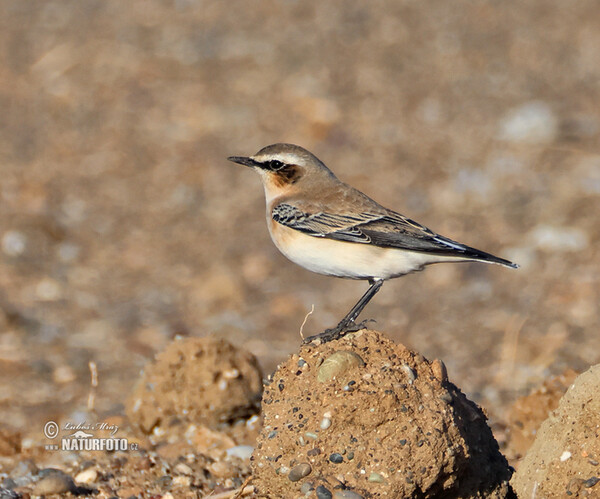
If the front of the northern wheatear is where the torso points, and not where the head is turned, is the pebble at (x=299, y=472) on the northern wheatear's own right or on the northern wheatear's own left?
on the northern wheatear's own left

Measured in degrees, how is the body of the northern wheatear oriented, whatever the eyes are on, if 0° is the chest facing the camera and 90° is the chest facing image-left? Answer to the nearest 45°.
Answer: approximately 90°

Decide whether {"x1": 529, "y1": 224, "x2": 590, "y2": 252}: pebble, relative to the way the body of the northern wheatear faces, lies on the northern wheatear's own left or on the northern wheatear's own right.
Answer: on the northern wheatear's own right

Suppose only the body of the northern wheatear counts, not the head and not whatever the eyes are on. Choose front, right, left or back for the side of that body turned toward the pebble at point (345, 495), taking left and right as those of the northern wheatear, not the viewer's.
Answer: left

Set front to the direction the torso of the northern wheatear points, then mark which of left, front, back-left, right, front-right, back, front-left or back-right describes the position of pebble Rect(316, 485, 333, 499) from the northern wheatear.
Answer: left

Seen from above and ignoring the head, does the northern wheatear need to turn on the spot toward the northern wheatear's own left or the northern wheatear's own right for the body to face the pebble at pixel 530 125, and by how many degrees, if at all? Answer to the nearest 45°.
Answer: approximately 90° to the northern wheatear's own right

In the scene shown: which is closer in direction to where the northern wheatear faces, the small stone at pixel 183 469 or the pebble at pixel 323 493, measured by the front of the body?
the small stone

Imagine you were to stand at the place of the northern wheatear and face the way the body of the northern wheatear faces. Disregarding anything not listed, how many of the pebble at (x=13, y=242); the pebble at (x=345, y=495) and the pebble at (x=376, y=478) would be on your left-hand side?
2

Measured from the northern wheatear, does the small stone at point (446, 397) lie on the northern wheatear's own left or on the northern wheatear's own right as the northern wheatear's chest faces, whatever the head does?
on the northern wheatear's own left

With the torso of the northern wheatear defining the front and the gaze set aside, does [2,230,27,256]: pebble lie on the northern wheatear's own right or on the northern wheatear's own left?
on the northern wheatear's own right

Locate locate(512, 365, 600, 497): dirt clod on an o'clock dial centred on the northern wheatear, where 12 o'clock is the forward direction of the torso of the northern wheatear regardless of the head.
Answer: The dirt clod is roughly at 8 o'clock from the northern wheatear.

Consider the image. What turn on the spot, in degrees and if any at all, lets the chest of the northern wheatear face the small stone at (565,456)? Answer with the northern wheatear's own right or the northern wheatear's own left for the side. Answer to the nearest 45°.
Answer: approximately 135° to the northern wheatear's own left

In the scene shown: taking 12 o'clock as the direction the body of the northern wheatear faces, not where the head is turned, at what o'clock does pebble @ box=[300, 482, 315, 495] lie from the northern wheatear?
The pebble is roughly at 9 o'clock from the northern wheatear.
